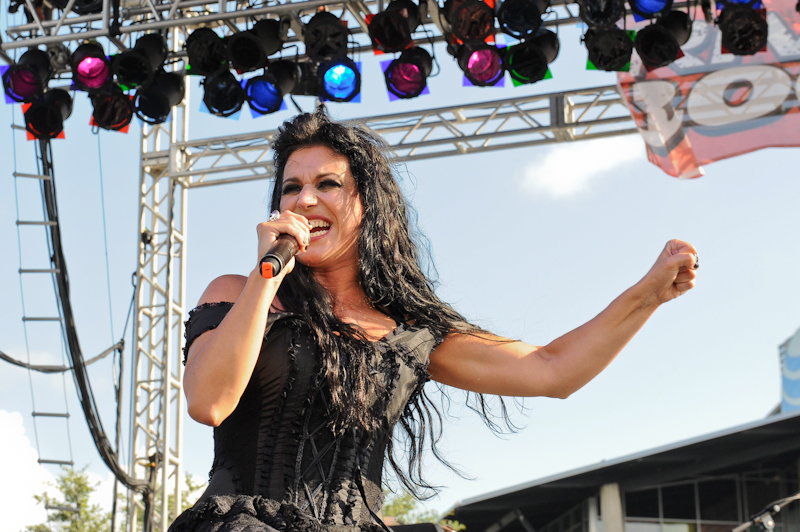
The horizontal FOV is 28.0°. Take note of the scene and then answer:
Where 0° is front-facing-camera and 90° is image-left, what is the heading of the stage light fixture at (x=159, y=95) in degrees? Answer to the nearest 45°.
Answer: approximately 45°

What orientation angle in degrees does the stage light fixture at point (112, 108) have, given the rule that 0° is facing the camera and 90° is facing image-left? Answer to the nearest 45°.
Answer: approximately 0°

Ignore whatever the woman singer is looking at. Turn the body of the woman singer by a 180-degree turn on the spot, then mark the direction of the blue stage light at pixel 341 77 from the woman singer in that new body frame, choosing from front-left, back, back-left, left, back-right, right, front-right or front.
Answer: front

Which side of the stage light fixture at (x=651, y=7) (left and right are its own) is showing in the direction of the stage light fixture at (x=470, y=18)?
right
